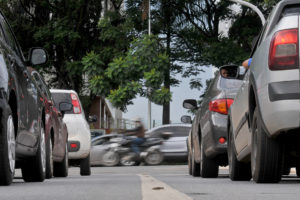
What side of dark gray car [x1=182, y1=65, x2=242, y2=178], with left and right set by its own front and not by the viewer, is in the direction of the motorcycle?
front

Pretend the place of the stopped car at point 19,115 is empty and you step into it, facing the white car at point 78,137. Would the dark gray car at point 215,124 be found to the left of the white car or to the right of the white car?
right

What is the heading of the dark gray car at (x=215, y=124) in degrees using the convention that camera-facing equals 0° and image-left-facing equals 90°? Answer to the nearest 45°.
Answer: approximately 180°

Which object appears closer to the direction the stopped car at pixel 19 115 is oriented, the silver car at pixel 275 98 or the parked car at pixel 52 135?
the parked car

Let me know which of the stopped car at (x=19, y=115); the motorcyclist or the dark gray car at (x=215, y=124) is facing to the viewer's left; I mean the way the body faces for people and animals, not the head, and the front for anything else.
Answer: the motorcyclist

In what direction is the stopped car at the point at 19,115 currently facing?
away from the camera

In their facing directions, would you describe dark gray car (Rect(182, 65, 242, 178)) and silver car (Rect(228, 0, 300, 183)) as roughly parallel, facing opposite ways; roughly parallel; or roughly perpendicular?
roughly parallel

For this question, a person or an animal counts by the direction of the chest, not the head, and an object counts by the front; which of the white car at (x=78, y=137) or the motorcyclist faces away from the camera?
the white car

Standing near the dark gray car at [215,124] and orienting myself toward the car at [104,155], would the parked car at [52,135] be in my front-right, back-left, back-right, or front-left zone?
front-left

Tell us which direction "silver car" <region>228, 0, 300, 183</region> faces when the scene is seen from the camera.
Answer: facing away from the viewer

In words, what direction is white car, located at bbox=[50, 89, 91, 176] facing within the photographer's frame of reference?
facing away from the viewer

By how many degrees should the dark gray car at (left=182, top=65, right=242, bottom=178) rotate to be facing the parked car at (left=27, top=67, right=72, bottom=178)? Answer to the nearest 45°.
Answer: approximately 90° to its left

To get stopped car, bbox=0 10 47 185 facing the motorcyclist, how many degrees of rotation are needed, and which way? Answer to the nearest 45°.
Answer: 0° — it already faces them

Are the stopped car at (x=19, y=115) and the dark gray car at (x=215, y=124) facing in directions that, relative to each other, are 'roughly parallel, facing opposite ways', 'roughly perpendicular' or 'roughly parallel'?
roughly parallel

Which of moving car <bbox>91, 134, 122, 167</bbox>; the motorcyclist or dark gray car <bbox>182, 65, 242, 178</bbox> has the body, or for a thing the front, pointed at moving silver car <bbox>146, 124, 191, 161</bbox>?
the dark gray car
